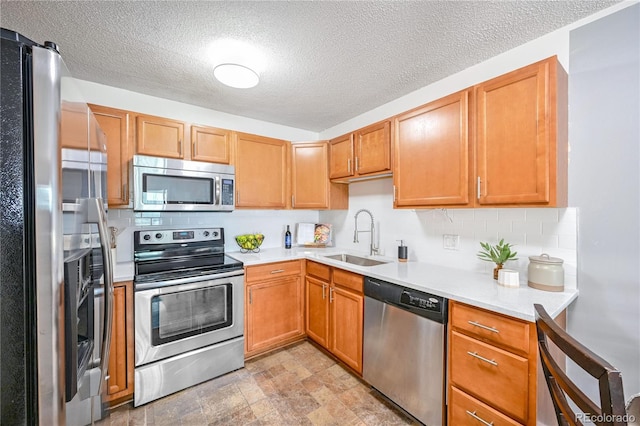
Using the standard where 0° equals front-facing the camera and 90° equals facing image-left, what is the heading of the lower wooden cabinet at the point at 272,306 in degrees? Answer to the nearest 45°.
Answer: approximately 315°

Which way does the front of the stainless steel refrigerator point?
to the viewer's right

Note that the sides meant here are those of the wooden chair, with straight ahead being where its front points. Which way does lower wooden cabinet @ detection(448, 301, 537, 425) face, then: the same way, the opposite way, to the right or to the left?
the opposite way
